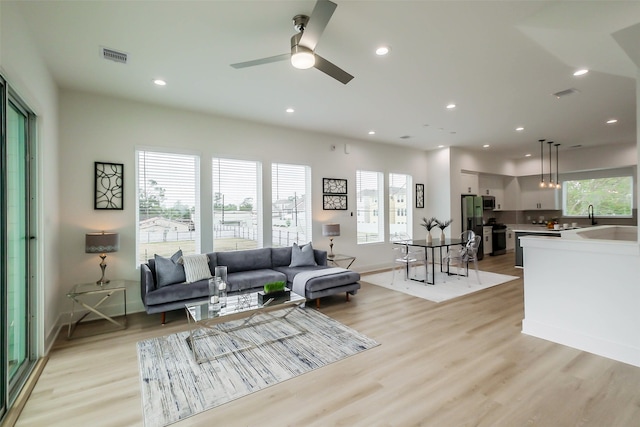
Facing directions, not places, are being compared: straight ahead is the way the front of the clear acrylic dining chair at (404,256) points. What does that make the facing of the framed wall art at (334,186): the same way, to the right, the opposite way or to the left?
to the right

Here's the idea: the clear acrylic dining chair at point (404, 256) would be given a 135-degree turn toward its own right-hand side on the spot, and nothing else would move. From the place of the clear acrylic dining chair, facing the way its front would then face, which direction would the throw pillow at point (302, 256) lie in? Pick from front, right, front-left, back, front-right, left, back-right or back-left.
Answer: front-right

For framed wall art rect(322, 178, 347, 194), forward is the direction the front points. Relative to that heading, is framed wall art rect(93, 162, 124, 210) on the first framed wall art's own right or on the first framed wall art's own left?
on the first framed wall art's own right

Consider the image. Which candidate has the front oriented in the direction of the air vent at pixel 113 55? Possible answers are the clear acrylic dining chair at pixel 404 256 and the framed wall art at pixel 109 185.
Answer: the framed wall art

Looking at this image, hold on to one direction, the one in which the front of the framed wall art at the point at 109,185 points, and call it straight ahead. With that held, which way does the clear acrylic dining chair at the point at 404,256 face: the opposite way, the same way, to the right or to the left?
to the left

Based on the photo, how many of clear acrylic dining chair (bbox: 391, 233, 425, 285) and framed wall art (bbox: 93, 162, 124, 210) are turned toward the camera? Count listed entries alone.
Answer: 1

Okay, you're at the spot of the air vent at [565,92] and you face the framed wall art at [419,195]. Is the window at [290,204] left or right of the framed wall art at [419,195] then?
left

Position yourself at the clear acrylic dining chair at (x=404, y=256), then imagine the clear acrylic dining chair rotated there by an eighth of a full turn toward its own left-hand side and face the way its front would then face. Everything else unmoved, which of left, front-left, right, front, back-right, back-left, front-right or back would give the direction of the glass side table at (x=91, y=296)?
back-left

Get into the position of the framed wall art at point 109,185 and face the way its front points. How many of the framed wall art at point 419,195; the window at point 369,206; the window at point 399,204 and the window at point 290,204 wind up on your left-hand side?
4

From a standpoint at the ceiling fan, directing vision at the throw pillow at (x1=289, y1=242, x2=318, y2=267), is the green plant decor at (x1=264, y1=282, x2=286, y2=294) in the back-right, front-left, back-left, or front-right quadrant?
front-left

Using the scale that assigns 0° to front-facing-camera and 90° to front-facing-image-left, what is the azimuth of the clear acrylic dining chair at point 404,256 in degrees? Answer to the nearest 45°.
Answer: approximately 225°

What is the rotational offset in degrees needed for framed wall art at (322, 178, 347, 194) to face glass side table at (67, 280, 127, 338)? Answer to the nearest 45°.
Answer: approximately 90° to its right

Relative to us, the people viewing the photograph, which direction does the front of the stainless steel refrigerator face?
facing the viewer and to the right of the viewer

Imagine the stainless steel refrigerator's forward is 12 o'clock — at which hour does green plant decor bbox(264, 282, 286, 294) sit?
The green plant decor is roughly at 2 o'clock from the stainless steel refrigerator.

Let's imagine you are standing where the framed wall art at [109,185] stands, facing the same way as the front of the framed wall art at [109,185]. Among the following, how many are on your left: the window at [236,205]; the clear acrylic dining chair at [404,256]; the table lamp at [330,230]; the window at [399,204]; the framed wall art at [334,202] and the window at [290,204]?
6

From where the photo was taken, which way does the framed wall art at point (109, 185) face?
toward the camera

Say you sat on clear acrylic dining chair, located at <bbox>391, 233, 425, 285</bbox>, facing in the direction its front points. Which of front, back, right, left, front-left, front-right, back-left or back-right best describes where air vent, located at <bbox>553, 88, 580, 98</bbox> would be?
right
